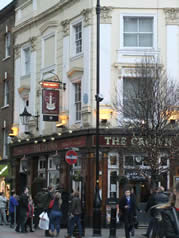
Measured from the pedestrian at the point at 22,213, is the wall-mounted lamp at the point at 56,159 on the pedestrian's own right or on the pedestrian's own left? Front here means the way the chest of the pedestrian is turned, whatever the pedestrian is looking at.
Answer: on the pedestrian's own left

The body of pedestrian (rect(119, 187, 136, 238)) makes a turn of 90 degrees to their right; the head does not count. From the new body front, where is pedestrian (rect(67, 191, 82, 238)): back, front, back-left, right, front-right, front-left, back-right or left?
front

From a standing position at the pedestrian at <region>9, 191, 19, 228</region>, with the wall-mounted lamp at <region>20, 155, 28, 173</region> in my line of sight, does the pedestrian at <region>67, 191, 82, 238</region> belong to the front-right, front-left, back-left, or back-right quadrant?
back-right

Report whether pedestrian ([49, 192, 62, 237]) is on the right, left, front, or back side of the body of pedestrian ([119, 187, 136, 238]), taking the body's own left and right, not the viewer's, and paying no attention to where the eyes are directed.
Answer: right

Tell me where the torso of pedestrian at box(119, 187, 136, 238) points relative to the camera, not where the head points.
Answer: toward the camera

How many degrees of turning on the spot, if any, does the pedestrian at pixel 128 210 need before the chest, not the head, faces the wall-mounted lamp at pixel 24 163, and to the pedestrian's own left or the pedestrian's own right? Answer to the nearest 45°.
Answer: approximately 135° to the pedestrian's own right
